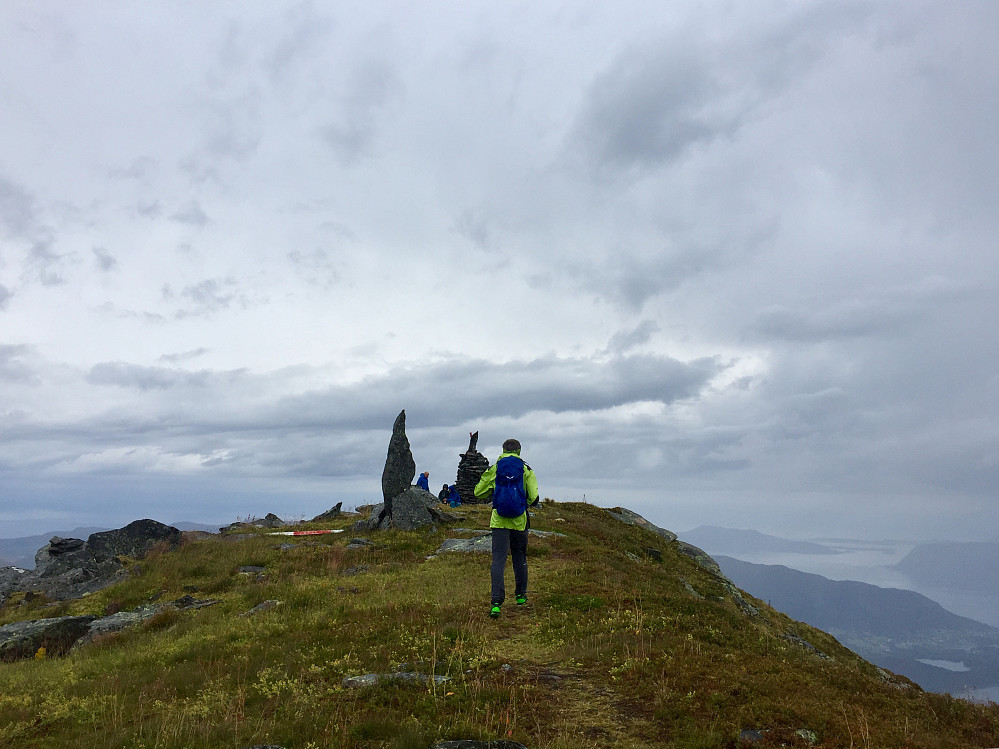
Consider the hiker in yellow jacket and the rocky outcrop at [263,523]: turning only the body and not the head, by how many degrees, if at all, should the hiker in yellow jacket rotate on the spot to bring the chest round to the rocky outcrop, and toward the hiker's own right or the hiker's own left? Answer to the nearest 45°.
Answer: approximately 45° to the hiker's own left

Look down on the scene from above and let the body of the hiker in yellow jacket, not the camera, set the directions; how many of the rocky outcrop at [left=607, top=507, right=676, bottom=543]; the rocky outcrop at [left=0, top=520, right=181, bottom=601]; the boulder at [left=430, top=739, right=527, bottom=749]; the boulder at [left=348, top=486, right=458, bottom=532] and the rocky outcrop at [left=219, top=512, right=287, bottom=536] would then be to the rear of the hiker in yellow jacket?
1

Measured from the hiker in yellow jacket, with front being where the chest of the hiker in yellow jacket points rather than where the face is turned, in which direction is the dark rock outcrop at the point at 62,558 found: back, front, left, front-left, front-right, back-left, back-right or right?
front-left

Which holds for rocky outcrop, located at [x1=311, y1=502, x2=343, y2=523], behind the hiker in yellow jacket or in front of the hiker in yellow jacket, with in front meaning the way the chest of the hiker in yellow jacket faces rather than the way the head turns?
in front

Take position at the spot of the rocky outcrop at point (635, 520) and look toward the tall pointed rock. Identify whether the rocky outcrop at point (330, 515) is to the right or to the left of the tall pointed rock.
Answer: right

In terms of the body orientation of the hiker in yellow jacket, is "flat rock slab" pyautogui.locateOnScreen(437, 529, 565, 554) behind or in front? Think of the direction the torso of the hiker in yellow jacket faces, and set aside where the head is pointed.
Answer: in front

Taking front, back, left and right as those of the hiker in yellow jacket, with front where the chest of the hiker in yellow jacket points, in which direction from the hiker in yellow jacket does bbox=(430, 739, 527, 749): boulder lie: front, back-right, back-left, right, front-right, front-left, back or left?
back

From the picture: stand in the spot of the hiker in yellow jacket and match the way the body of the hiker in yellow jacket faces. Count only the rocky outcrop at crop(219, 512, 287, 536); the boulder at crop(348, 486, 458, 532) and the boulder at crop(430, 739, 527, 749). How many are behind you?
1

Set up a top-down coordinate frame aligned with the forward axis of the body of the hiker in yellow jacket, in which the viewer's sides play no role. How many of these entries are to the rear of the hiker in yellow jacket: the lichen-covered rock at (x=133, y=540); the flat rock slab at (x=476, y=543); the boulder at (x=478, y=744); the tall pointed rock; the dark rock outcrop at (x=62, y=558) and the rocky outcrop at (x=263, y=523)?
1

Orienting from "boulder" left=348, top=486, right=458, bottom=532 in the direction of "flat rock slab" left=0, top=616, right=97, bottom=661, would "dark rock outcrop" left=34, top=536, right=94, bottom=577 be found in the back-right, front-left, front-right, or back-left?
front-right

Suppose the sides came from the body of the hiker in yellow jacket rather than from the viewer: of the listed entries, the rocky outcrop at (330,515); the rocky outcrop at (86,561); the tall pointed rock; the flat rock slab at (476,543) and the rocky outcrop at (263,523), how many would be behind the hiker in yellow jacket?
0

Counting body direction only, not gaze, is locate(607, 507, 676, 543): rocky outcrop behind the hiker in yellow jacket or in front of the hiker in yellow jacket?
in front

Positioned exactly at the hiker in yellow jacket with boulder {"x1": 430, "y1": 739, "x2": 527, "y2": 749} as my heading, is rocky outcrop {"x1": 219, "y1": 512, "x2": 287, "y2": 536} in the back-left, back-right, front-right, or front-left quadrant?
back-right

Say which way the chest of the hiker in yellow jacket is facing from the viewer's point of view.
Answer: away from the camera

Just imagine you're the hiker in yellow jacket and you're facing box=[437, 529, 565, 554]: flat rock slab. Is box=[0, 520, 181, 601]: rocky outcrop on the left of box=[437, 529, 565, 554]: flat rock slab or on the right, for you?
left
